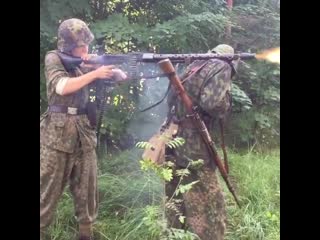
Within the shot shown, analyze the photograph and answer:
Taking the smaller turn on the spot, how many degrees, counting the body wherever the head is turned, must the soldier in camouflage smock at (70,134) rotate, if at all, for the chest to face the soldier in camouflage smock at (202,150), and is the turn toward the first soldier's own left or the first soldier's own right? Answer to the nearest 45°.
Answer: approximately 45° to the first soldier's own left

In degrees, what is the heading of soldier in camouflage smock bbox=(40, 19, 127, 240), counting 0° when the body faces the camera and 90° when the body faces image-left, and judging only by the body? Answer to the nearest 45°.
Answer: approximately 315°
